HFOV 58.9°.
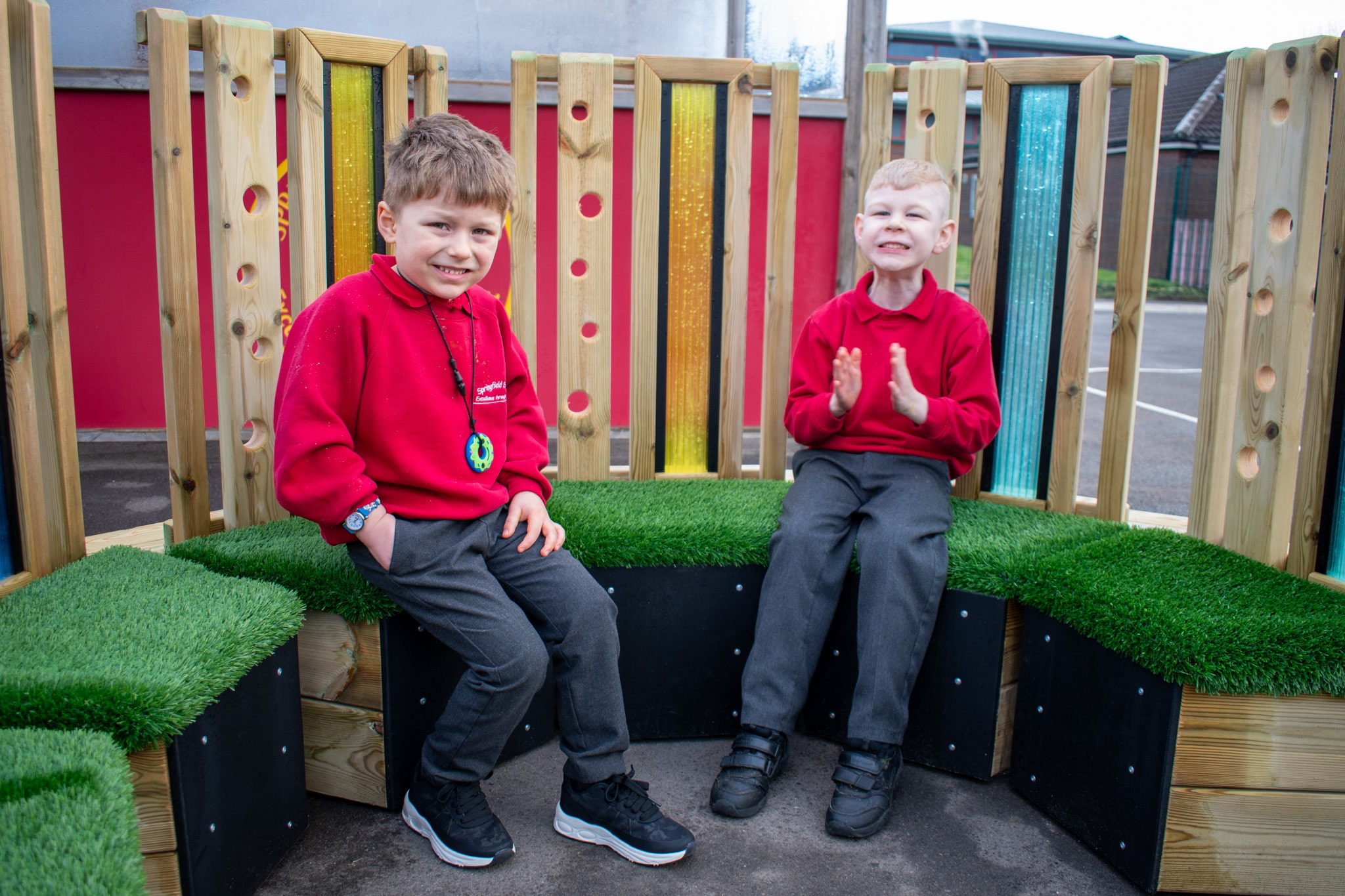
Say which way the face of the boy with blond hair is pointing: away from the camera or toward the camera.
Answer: toward the camera

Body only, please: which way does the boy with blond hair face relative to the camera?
toward the camera

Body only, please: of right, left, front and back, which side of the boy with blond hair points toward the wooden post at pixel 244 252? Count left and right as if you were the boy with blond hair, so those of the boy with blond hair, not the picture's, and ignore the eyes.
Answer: right

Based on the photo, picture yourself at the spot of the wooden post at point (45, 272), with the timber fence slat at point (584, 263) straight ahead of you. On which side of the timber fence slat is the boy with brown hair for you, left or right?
right

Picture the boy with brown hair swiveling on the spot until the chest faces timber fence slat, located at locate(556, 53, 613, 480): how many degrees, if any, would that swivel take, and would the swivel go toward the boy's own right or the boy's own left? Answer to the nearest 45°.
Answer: approximately 135° to the boy's own left

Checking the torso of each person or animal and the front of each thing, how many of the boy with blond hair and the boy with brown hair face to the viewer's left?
0

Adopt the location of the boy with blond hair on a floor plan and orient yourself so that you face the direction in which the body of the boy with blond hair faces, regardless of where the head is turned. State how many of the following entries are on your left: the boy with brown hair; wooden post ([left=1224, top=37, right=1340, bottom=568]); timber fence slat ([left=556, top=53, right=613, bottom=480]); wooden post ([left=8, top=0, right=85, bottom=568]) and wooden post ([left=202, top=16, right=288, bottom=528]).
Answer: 1

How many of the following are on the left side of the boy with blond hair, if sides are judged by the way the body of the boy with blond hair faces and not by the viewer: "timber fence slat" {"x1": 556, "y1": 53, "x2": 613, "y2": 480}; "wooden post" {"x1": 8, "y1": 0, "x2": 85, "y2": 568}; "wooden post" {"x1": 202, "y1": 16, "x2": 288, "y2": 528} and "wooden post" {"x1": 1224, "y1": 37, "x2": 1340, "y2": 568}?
1

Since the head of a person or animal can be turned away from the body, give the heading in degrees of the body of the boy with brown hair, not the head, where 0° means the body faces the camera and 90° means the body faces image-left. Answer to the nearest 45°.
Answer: approximately 315°

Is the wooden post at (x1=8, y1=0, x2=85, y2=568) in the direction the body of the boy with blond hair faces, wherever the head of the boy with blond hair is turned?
no

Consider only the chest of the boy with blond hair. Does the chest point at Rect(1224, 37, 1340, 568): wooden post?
no

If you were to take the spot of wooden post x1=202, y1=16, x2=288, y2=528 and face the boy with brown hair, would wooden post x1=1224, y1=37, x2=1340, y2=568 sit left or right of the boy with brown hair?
left

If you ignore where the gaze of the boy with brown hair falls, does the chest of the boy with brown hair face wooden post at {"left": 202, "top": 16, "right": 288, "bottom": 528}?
no

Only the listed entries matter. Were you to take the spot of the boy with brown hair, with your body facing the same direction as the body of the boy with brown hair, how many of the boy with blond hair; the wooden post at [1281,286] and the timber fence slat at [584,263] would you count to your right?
0

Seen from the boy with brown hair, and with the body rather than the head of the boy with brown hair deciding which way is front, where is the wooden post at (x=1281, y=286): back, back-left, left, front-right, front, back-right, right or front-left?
front-left
